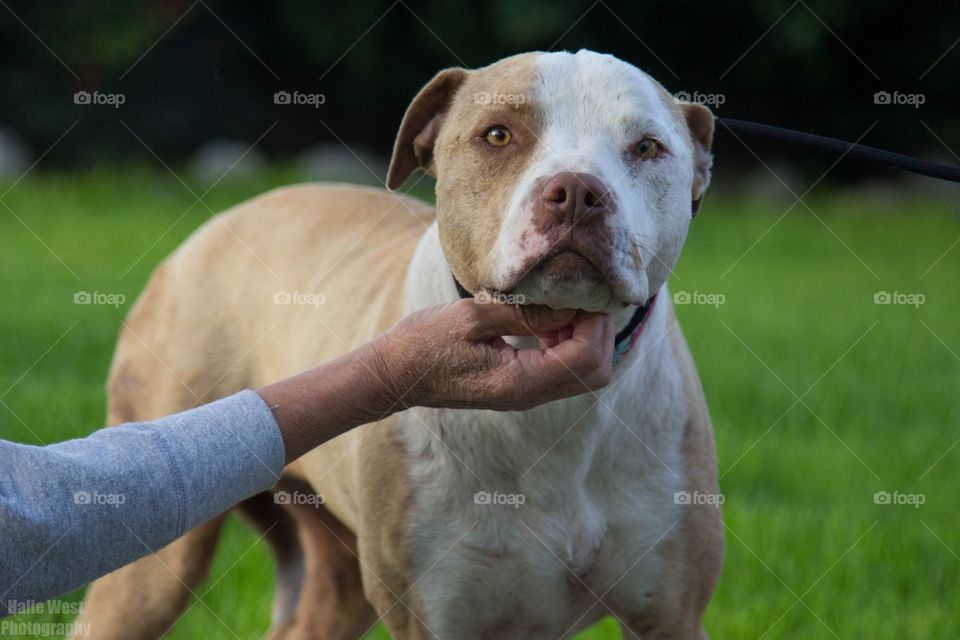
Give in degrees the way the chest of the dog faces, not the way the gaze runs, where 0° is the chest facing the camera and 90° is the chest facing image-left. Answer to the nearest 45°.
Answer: approximately 315°

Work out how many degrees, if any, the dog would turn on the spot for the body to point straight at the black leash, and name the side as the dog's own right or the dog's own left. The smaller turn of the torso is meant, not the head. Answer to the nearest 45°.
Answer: approximately 45° to the dog's own left
